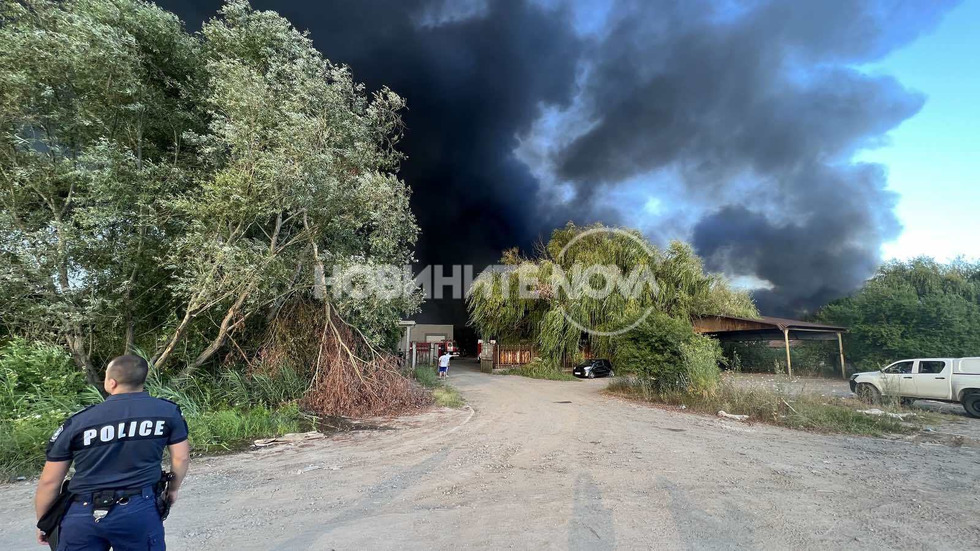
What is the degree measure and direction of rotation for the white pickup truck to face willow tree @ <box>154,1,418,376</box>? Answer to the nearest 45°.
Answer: approximately 45° to its left

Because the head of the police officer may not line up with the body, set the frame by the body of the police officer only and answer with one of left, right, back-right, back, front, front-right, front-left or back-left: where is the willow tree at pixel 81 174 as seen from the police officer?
front

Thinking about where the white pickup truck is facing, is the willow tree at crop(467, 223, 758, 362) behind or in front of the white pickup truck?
in front

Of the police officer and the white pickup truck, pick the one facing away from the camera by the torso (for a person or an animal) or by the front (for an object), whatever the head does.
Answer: the police officer

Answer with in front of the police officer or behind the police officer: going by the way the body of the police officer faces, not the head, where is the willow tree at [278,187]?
in front

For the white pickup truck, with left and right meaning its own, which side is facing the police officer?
left

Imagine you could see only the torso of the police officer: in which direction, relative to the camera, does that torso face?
away from the camera

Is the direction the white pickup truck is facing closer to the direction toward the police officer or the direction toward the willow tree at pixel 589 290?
the willow tree

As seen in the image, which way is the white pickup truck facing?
to the viewer's left
